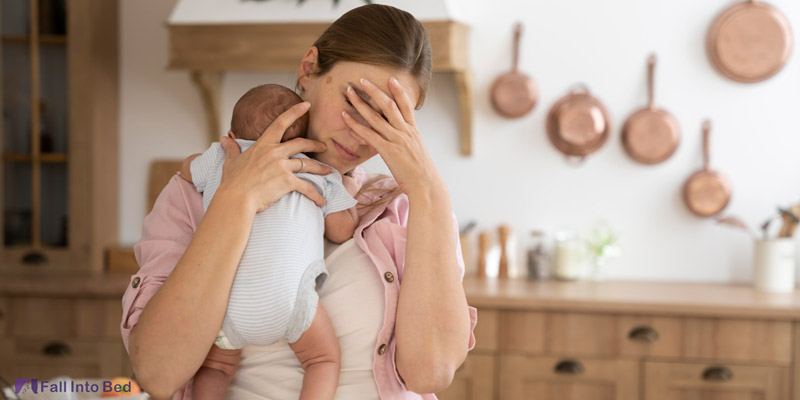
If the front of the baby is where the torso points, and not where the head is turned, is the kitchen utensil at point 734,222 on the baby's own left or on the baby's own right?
on the baby's own right

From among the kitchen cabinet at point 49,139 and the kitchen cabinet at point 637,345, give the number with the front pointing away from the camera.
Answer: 0

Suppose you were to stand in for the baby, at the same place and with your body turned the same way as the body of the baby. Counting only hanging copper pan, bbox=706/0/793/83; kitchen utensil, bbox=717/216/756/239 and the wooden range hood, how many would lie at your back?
0

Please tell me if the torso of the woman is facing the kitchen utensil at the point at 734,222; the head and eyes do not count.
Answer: no

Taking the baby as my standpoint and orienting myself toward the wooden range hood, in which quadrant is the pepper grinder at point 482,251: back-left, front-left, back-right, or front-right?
front-right

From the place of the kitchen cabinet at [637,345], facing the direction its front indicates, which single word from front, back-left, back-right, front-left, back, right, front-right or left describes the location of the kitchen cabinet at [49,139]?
right

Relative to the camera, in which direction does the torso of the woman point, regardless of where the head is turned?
toward the camera

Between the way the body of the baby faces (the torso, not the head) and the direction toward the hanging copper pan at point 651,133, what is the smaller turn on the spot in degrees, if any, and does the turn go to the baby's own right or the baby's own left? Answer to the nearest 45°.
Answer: approximately 45° to the baby's own right

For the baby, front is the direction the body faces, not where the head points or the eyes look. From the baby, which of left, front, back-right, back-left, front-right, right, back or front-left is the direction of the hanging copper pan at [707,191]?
front-right

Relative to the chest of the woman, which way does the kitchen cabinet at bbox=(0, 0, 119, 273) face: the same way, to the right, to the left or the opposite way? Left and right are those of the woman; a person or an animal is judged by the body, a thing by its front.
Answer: the same way

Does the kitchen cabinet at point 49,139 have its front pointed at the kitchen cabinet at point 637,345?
no

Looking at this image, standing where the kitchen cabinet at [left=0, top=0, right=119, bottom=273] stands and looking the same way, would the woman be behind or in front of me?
in front

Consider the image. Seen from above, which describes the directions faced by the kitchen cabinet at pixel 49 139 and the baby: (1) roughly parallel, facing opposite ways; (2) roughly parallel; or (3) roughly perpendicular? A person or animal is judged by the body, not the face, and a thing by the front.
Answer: roughly parallel, facing opposite ways

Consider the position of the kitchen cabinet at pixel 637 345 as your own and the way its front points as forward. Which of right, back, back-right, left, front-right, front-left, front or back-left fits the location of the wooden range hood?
right

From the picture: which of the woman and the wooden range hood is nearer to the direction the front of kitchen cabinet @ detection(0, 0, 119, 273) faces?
the woman

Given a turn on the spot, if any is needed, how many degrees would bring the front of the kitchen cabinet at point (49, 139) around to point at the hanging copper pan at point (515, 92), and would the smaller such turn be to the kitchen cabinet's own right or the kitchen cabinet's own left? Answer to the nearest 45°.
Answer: approximately 45° to the kitchen cabinet's own left

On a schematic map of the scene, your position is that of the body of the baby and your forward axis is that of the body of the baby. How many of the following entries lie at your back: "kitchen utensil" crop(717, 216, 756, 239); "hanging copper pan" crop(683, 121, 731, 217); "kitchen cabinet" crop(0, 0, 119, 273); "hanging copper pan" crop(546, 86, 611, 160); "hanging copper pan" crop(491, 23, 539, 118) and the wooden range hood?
0

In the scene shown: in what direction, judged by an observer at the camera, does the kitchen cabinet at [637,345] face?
facing the viewer

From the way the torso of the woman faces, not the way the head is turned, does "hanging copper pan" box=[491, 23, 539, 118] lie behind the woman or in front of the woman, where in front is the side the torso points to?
behind

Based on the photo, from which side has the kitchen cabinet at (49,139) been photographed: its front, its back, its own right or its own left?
front
